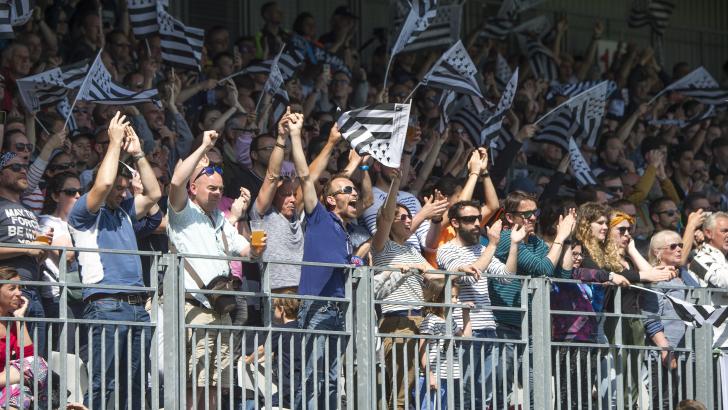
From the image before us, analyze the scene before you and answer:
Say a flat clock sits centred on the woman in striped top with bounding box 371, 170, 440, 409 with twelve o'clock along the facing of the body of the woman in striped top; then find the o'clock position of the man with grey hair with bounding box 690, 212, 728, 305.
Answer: The man with grey hair is roughly at 9 o'clock from the woman in striped top.

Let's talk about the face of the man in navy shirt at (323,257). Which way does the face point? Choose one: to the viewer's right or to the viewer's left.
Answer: to the viewer's right

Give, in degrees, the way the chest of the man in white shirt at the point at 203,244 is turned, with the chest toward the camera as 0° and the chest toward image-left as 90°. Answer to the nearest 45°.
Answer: approximately 315°

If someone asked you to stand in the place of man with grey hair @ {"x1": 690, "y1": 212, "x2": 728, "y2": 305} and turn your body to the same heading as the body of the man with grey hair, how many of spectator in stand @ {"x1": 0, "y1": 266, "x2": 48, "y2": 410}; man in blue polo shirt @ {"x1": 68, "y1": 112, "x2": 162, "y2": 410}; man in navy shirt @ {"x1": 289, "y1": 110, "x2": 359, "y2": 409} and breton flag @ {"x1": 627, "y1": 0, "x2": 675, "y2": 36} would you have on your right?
3

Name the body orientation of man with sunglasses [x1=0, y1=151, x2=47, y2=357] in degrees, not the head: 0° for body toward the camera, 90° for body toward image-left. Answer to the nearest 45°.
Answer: approximately 315°

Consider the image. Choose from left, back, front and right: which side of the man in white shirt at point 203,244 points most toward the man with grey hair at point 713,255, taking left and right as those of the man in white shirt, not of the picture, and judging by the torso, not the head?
left

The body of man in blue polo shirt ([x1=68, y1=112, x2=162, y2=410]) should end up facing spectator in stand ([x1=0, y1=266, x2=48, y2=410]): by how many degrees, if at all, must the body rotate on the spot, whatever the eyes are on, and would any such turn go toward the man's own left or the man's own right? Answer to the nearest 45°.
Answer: approximately 90° to the man's own right

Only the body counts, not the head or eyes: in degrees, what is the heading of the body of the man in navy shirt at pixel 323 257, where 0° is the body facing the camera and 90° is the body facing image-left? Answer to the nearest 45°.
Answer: approximately 315°

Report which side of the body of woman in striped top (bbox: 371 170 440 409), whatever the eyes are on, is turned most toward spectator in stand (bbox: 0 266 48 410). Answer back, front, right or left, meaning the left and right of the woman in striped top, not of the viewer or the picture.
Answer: right

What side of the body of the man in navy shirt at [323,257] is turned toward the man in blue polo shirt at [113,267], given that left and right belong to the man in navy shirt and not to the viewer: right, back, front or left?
right
